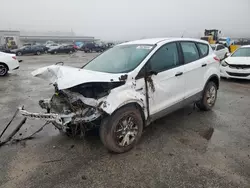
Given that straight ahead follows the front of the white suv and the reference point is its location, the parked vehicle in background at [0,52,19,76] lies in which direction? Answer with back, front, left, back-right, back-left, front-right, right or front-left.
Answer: right

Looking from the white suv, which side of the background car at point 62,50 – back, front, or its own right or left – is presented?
left

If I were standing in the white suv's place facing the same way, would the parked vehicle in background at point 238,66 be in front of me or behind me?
behind

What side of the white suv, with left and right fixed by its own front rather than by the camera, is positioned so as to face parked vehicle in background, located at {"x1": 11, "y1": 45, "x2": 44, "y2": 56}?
right

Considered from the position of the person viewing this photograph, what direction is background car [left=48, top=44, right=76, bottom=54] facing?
facing to the left of the viewer

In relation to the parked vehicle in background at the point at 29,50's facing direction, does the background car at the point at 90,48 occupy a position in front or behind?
behind

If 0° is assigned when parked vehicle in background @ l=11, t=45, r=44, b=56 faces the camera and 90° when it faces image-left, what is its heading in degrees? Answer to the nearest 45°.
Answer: approximately 90°

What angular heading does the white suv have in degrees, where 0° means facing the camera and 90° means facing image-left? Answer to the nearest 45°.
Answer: approximately 45°
